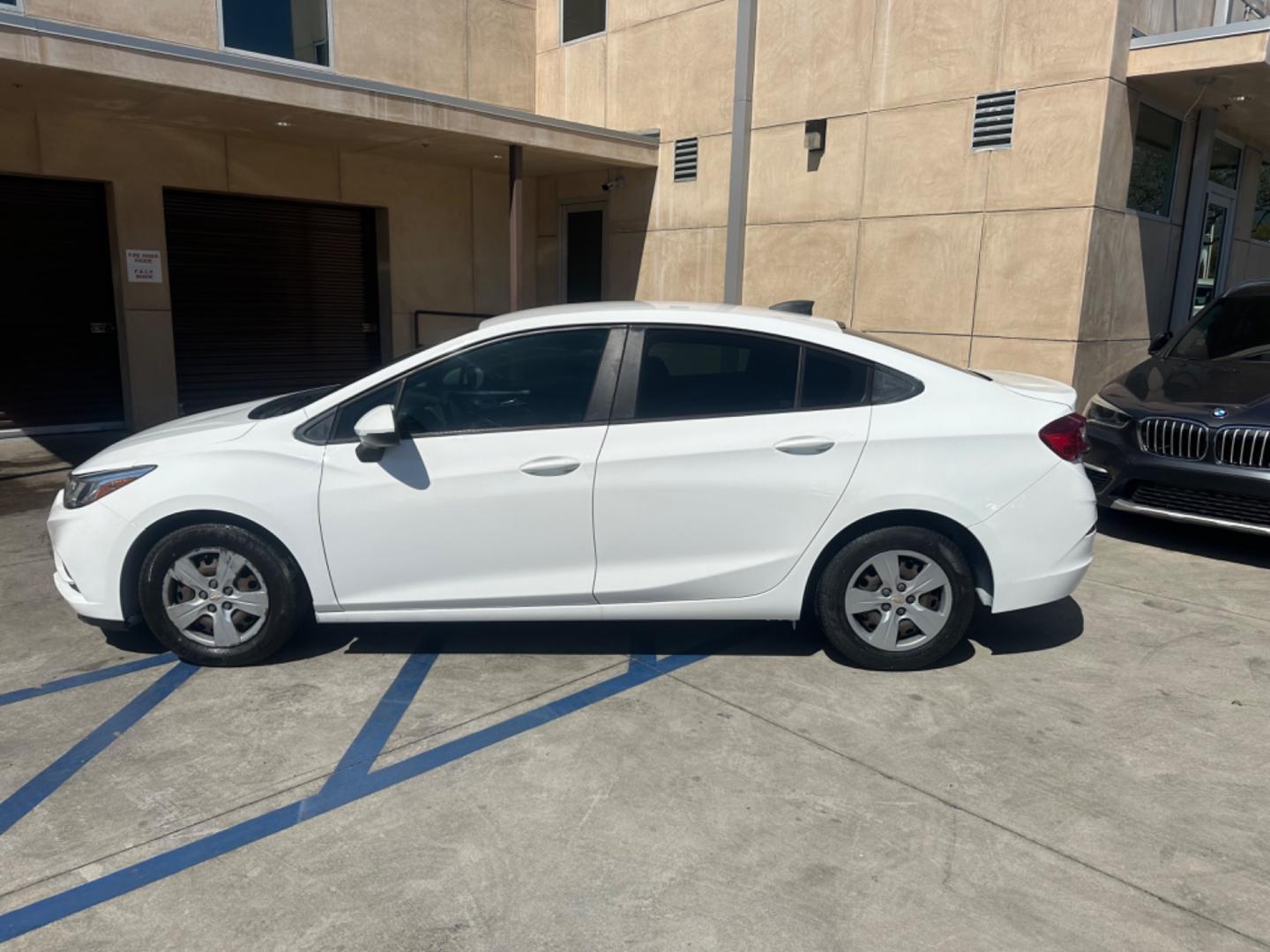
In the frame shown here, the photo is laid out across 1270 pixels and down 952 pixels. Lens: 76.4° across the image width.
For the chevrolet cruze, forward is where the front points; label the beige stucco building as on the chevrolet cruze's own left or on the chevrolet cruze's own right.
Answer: on the chevrolet cruze's own right

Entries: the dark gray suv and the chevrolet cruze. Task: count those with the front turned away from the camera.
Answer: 0

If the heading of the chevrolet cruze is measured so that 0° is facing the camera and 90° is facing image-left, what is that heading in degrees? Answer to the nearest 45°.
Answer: approximately 90°

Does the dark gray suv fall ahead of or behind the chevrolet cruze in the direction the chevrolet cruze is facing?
behind

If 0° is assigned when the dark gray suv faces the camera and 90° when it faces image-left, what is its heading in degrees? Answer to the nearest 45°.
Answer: approximately 45°

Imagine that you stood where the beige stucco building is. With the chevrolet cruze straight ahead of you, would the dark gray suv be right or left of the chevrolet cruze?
left

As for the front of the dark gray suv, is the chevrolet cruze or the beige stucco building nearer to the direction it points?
the chevrolet cruze

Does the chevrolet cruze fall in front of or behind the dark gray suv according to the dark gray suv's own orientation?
in front

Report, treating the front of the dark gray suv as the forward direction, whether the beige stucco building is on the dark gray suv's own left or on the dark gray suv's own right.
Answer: on the dark gray suv's own right
